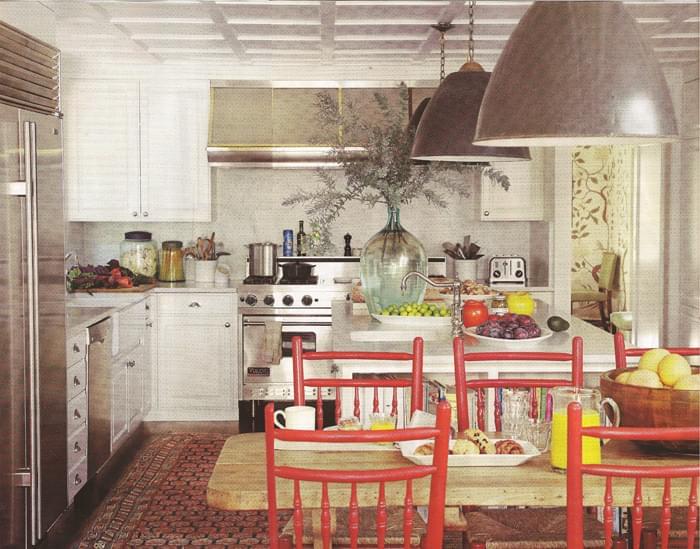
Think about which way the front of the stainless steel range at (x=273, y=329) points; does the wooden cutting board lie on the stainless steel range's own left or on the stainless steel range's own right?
on the stainless steel range's own right

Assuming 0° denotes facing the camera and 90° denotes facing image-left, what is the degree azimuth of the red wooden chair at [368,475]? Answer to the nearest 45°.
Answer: approximately 180°

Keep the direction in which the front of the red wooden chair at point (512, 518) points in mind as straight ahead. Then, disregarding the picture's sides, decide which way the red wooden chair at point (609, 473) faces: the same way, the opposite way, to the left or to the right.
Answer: the opposite way

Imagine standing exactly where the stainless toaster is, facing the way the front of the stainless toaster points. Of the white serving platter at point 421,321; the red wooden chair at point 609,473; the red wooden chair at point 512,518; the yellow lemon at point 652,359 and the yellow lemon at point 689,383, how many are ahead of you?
5

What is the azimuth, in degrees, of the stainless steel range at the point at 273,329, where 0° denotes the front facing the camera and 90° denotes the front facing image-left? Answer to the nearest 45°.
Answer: approximately 0°

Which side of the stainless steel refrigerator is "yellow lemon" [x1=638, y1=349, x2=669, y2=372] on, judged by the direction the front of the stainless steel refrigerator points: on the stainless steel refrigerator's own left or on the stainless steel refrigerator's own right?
on the stainless steel refrigerator's own right

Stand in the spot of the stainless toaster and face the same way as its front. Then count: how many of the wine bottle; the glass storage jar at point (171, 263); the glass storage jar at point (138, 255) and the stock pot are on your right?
4

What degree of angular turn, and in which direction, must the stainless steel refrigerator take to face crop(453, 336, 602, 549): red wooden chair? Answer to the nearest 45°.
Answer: approximately 45° to its right

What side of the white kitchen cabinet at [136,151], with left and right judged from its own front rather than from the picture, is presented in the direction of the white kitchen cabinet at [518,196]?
left

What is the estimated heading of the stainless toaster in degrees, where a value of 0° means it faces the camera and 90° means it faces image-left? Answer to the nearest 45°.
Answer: approximately 0°

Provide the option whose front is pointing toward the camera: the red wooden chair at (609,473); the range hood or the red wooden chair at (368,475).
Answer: the range hood

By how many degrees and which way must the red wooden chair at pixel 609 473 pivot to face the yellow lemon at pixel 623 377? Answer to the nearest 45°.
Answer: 0° — it already faces it

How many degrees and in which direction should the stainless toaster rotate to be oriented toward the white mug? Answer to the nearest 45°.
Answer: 0° — it already faces it

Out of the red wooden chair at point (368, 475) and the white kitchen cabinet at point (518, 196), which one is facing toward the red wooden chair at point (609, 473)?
the white kitchen cabinet

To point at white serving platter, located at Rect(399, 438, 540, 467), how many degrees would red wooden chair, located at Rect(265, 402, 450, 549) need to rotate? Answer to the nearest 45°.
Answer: approximately 45° to its right

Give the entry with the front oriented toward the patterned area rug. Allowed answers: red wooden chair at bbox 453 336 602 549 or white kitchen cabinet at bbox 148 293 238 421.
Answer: the white kitchen cabinet
